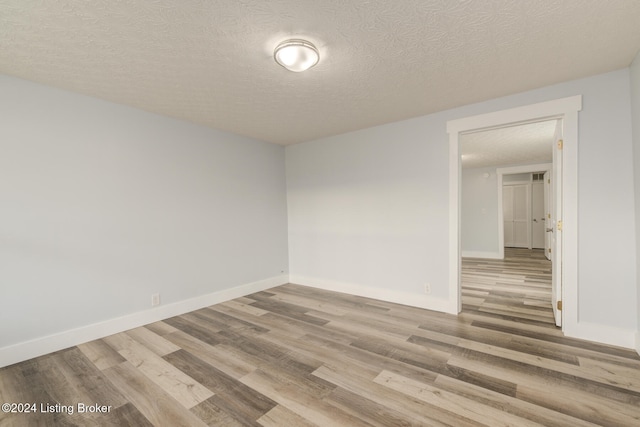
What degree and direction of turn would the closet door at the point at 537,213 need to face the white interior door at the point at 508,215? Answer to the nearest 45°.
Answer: approximately 90° to its right

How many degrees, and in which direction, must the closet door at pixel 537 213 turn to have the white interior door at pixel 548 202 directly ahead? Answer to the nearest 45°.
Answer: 0° — it already faces it

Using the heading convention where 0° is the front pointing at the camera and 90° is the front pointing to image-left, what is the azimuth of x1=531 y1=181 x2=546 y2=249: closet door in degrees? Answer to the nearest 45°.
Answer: approximately 0°

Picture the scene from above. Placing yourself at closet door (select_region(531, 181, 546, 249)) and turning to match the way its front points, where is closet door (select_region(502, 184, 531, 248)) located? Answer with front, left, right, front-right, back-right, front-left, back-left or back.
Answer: right
